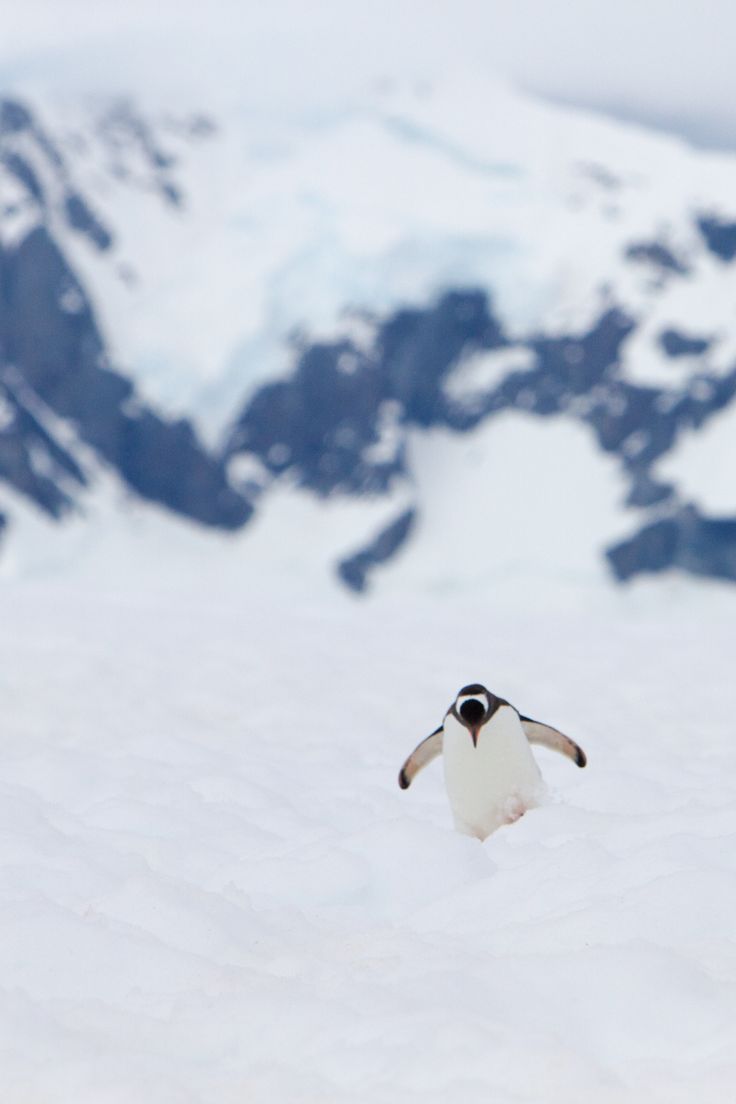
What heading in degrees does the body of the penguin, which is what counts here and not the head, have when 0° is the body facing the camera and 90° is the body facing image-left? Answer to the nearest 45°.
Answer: approximately 0°
